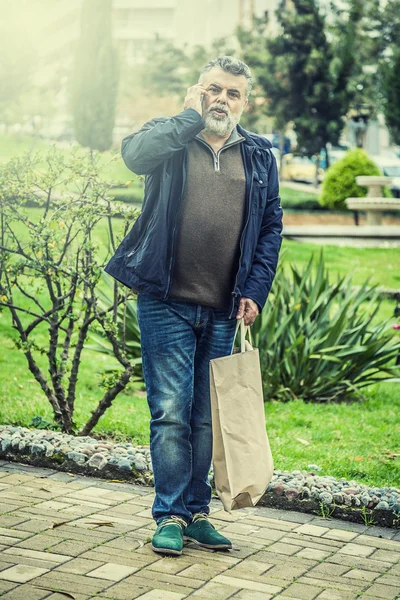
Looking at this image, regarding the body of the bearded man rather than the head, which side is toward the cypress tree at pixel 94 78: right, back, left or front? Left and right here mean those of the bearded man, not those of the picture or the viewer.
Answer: back

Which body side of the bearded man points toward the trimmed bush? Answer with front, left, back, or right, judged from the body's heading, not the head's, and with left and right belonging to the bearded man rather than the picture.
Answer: back

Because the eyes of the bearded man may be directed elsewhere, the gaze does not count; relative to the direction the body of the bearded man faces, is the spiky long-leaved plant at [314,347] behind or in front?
behind

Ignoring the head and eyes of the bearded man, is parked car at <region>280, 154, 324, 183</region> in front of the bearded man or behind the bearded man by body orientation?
behind

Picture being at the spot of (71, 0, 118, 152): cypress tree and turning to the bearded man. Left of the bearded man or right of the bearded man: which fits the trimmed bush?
left

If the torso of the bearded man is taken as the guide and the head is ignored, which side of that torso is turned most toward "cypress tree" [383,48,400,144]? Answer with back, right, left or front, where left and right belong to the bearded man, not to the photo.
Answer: back

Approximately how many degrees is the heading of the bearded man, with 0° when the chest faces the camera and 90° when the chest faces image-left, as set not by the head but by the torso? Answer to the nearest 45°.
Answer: approximately 0°
